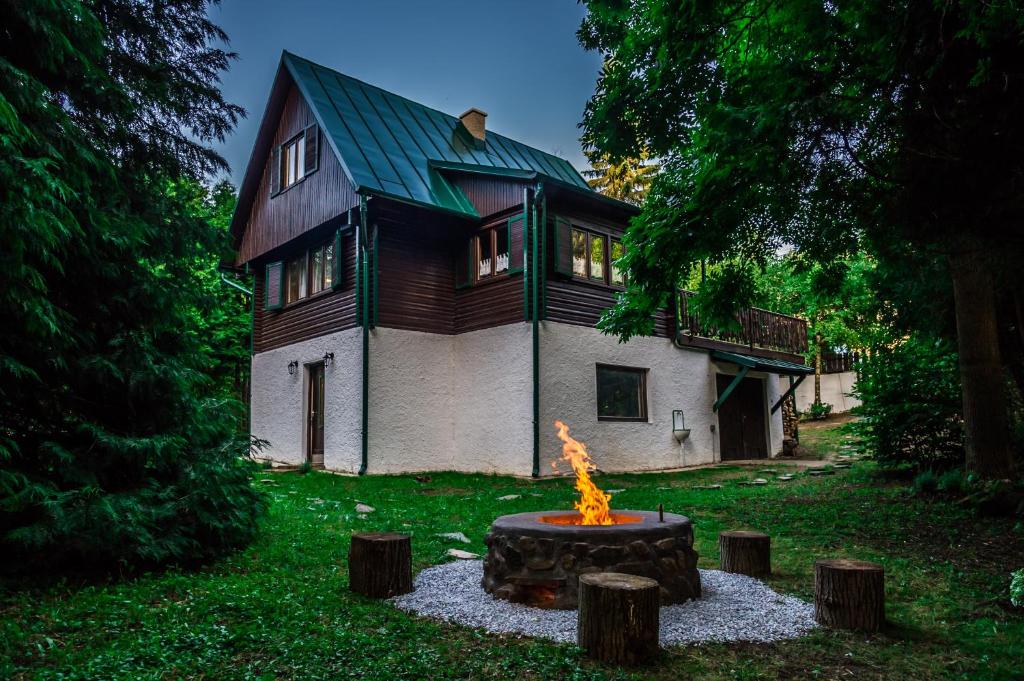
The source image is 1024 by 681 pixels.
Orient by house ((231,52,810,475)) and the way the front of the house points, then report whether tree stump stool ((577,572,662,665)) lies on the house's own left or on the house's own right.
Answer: on the house's own left

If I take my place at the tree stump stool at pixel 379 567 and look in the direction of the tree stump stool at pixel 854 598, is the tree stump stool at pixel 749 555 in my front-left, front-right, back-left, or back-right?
front-left

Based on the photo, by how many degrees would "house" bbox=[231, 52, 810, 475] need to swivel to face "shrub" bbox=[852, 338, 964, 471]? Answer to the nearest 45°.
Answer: approximately 90° to its left

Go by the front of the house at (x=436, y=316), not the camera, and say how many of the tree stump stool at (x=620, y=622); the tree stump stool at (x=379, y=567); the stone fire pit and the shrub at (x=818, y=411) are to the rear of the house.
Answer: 1

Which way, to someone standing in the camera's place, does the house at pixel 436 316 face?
facing the viewer and to the left of the viewer

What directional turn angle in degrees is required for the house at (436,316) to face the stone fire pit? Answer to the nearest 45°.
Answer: approximately 45° to its left

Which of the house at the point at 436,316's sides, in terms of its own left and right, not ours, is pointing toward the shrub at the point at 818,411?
back

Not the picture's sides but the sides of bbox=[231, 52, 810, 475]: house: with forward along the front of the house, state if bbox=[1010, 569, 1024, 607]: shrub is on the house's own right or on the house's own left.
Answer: on the house's own left

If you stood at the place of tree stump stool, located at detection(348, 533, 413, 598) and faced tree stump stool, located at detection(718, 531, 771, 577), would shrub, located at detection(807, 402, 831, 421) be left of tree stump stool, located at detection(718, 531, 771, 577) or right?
left

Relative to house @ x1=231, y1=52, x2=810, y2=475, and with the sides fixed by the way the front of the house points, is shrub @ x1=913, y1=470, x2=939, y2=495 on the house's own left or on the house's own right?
on the house's own left

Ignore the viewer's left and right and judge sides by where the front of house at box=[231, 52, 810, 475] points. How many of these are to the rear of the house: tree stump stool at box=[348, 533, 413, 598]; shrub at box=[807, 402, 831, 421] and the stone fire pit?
1

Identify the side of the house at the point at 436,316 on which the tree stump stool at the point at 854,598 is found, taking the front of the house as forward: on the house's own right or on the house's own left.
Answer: on the house's own left

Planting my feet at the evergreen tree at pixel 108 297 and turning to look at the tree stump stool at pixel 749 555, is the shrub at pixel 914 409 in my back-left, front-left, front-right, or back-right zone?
front-left
